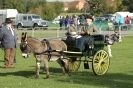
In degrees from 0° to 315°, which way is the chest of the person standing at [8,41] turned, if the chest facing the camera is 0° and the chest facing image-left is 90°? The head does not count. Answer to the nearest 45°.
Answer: approximately 315°

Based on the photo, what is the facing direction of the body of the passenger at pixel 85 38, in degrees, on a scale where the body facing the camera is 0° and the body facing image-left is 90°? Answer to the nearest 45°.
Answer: approximately 45°

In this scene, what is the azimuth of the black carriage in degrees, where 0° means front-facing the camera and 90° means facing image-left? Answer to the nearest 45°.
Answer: approximately 45°

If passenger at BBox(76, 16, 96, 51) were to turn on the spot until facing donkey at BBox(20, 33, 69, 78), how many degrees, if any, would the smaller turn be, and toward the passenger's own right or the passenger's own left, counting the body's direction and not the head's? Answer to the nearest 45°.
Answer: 0° — they already face it

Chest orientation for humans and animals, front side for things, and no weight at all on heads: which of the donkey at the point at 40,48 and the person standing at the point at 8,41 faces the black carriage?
the person standing
